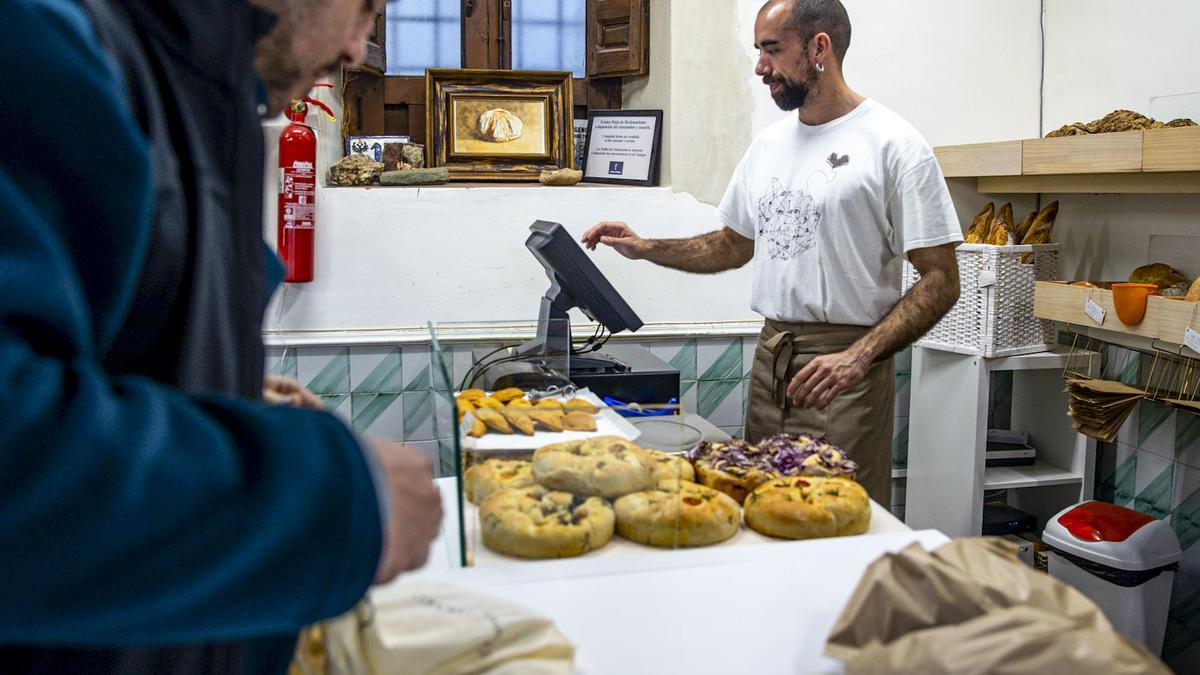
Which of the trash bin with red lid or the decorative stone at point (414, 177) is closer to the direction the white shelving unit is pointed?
the trash bin with red lid

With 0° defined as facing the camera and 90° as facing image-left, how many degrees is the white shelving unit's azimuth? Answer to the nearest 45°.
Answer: approximately 315°

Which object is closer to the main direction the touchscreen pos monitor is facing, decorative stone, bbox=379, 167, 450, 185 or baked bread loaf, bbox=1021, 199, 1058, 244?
the baked bread loaf

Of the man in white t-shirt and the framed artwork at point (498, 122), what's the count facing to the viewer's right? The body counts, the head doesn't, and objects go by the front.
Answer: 0

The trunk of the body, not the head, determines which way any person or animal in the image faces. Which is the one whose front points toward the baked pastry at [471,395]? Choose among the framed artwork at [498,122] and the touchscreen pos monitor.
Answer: the framed artwork

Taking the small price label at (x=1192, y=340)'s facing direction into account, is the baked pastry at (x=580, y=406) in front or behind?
in front

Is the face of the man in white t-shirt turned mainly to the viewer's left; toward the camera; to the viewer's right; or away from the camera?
to the viewer's left

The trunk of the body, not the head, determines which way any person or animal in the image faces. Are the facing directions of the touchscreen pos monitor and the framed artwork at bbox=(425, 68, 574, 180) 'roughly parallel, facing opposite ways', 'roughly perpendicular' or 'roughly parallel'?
roughly perpendicular

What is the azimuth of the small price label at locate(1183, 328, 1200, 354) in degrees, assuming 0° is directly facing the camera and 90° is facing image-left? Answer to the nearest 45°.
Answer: approximately 45°

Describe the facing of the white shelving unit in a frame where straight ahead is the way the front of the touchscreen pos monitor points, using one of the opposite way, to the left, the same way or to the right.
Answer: to the right

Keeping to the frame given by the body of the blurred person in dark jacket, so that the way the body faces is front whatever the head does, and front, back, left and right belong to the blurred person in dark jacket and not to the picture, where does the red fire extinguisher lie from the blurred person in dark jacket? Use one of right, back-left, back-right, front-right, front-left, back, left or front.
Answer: left

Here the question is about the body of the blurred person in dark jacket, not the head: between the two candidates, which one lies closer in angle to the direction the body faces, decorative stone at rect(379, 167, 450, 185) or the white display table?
the white display table

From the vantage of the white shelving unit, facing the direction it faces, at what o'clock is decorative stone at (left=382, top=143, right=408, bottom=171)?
The decorative stone is roughly at 4 o'clock from the white shelving unit.

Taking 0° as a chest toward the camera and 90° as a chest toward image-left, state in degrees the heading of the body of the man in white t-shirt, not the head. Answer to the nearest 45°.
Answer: approximately 45°

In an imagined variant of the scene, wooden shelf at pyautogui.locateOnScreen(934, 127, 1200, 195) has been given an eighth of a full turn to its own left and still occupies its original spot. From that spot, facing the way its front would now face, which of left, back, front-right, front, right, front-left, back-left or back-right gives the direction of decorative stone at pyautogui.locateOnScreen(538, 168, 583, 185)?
right

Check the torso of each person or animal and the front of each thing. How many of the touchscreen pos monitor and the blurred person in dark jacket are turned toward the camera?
0

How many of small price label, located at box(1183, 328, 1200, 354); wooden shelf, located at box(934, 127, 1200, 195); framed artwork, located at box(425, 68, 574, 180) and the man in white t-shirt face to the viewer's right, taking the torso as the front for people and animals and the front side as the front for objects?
0

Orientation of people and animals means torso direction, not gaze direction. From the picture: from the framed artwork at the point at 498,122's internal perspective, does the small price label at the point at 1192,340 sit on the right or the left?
on its left

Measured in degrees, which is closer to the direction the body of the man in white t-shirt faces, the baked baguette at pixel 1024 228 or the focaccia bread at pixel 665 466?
the focaccia bread

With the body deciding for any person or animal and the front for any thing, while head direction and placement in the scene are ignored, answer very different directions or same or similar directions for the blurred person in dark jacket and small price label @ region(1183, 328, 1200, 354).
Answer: very different directions

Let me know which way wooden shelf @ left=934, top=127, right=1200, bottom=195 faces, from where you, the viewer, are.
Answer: facing the viewer and to the left of the viewer
